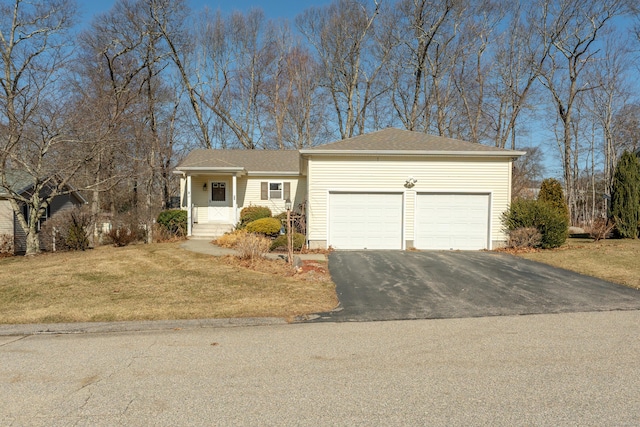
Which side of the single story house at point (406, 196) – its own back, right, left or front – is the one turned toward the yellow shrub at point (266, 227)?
right

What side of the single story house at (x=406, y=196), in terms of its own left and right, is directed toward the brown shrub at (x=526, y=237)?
left

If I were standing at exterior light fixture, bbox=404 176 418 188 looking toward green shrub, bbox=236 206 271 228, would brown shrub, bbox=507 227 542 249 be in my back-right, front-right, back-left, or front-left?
back-right

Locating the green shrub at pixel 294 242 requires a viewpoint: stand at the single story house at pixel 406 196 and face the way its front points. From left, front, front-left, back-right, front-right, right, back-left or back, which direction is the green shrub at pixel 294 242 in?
right

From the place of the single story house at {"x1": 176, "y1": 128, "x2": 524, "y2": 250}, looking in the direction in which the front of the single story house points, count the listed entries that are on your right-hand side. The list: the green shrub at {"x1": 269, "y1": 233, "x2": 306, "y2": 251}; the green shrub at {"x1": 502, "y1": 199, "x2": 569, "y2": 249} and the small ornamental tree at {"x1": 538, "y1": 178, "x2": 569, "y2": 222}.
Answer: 1

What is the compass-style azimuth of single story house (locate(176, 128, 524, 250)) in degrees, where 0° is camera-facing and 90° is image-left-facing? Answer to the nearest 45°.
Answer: approximately 0°

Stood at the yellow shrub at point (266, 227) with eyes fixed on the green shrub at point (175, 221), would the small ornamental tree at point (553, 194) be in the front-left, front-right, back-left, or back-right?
back-right

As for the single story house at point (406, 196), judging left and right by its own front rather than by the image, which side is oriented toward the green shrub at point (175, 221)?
right
